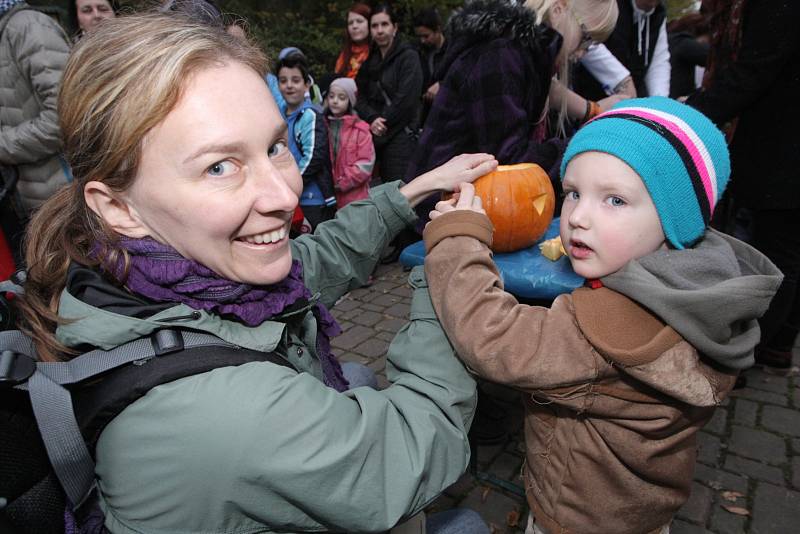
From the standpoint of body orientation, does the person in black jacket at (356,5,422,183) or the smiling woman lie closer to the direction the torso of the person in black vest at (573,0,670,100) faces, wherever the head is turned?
the smiling woman

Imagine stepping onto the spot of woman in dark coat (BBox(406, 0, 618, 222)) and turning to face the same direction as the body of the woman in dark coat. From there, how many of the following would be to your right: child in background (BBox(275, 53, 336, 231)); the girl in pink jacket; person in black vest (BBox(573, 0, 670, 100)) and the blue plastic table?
1

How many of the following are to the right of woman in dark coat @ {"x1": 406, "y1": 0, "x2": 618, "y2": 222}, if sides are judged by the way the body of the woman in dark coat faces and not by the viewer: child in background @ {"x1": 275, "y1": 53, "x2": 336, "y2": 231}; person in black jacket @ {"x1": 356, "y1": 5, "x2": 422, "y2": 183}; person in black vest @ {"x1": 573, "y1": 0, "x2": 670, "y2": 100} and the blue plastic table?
1

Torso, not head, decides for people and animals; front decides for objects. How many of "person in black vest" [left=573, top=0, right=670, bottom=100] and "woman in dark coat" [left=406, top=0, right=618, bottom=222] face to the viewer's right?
1

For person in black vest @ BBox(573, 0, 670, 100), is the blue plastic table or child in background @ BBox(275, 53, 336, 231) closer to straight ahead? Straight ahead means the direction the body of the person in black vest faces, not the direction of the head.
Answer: the blue plastic table

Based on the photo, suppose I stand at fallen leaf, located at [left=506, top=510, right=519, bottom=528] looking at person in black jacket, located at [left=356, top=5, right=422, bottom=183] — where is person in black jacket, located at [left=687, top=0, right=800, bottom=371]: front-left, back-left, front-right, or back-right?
front-right

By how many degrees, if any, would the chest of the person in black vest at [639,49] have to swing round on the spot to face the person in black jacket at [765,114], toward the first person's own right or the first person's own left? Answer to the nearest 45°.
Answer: approximately 45° to the first person's own left
